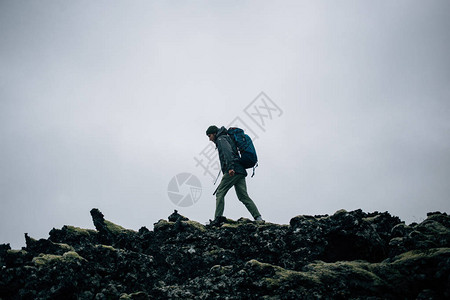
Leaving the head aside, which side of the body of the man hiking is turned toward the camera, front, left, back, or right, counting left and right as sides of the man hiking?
left
